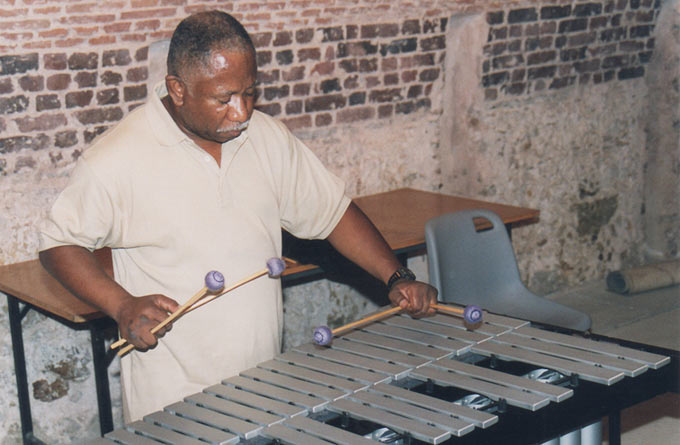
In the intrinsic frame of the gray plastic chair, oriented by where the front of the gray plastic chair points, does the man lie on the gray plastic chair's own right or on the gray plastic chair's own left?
on the gray plastic chair's own right

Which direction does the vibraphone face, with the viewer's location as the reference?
facing away from the viewer and to the left of the viewer

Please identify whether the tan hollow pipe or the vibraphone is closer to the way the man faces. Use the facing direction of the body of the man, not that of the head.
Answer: the vibraphone

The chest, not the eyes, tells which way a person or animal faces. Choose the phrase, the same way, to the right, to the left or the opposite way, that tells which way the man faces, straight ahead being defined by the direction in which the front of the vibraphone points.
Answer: the opposite way

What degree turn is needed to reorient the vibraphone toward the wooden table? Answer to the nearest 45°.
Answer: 0° — it already faces it

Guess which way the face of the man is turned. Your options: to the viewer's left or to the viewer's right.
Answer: to the viewer's right

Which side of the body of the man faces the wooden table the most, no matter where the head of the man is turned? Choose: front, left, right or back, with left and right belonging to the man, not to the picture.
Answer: back

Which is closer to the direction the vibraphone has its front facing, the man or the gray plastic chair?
the man

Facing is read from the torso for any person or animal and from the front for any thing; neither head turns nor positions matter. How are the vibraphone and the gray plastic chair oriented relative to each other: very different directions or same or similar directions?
very different directions

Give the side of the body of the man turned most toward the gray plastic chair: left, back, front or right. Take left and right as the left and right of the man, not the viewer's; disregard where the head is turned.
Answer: left

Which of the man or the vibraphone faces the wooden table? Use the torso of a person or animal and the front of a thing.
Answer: the vibraphone

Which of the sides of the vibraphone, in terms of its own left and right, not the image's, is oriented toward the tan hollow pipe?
right
